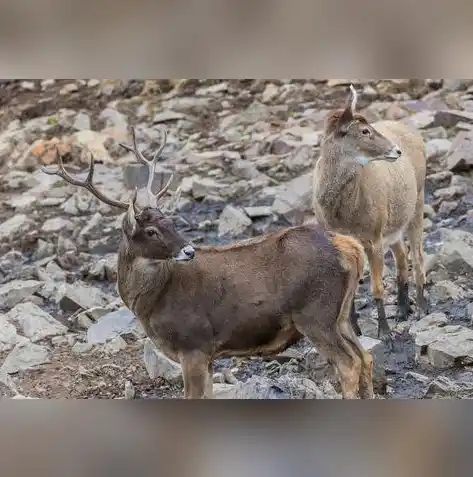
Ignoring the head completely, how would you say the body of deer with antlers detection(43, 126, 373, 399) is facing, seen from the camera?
to the viewer's left

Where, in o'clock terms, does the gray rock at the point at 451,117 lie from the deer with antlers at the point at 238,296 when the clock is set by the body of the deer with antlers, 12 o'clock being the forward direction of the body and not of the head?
The gray rock is roughly at 5 o'clock from the deer with antlers.
